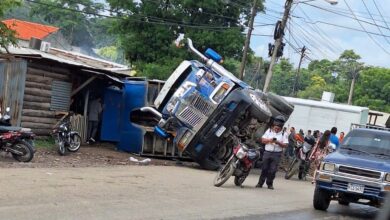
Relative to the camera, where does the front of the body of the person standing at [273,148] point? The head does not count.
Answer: toward the camera

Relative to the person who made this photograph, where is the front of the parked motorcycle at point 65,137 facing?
facing the viewer and to the left of the viewer

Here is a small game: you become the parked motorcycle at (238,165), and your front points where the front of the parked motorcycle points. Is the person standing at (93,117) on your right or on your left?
on your right

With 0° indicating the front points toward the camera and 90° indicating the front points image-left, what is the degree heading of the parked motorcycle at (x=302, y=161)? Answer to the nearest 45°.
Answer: approximately 45°

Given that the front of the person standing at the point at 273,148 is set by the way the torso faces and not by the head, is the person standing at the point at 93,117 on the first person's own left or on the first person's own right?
on the first person's own right

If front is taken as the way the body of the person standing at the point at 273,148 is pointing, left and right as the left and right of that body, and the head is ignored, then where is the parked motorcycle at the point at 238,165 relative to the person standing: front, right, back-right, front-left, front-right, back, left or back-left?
front-right
